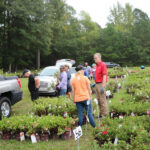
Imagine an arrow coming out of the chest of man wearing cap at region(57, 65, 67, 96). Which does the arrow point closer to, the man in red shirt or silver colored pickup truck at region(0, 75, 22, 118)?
the silver colored pickup truck

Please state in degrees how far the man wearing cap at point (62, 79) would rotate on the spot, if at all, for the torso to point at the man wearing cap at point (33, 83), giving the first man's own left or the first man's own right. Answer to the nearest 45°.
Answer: approximately 45° to the first man's own left

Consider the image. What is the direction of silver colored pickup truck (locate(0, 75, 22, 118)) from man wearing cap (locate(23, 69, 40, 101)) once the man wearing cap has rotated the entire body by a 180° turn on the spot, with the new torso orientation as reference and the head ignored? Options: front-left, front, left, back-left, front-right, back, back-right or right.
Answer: back

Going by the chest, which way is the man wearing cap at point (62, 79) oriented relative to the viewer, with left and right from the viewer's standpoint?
facing to the left of the viewer

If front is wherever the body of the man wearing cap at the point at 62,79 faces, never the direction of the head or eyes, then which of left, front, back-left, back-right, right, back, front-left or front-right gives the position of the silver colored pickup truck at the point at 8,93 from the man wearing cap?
front-left
